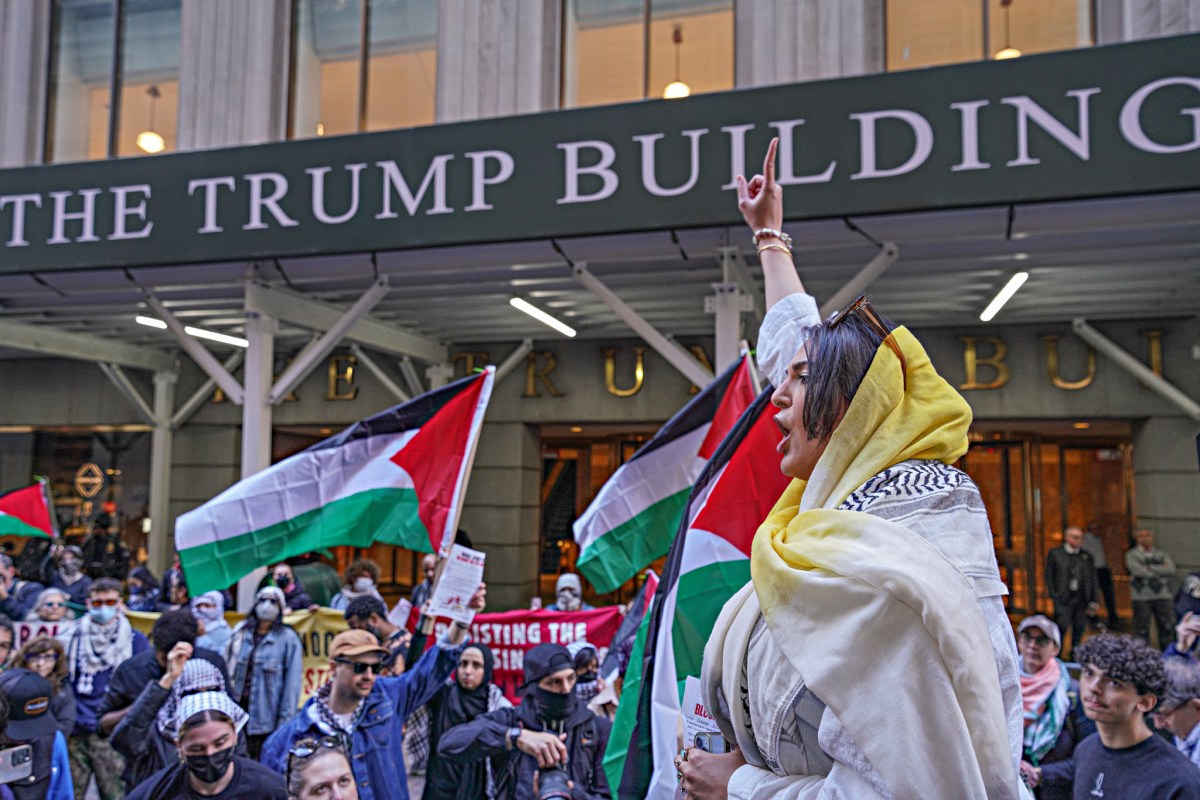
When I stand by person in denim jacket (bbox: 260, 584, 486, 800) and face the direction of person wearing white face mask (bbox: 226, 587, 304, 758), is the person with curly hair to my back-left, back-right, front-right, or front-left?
back-right

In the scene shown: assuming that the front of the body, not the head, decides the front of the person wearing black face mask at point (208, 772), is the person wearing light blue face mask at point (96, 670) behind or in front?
behind

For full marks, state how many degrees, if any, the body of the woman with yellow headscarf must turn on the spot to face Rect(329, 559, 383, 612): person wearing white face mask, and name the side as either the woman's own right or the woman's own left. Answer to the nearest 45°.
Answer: approximately 45° to the woman's own right

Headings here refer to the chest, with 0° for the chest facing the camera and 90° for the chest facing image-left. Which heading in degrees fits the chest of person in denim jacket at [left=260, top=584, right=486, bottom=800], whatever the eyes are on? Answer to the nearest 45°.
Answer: approximately 315°

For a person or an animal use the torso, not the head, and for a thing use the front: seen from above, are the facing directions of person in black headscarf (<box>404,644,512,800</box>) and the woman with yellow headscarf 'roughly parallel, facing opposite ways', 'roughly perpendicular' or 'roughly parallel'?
roughly perpendicular

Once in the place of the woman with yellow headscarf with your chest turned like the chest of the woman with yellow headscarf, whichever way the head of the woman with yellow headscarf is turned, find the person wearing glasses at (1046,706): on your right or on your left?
on your right

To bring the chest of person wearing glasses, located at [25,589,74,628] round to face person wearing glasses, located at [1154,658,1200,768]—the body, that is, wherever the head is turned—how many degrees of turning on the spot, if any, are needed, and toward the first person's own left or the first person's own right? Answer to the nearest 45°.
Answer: approximately 45° to the first person's own left
